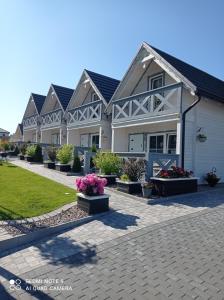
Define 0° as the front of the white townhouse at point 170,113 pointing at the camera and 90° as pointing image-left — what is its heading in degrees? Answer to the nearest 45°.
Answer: approximately 45°

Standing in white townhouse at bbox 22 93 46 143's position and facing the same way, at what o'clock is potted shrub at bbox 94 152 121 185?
The potted shrub is roughly at 10 o'clock from the white townhouse.

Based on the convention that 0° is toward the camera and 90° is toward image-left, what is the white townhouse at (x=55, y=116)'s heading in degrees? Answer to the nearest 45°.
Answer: approximately 45°

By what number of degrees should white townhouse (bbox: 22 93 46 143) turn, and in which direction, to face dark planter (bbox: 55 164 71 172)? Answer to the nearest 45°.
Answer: approximately 45° to its left

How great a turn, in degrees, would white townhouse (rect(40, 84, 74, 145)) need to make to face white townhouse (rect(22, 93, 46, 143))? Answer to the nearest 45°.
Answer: approximately 135° to its right

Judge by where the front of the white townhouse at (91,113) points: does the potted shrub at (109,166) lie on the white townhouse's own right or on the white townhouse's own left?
on the white townhouse's own left

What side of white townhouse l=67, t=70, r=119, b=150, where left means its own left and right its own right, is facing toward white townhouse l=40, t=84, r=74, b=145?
right

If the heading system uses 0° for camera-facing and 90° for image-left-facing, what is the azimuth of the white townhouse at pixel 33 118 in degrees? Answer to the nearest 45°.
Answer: approximately 45°
